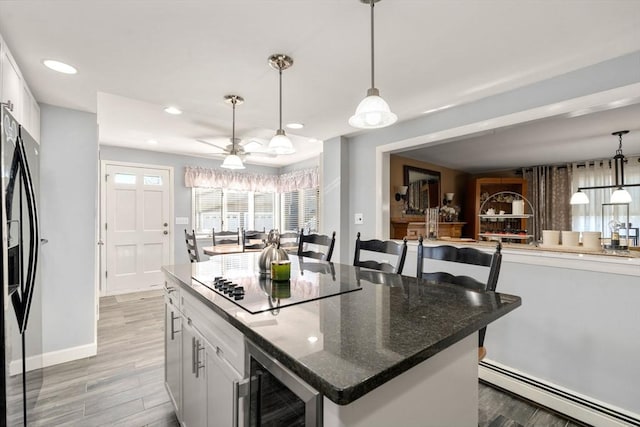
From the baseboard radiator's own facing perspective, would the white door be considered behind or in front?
in front

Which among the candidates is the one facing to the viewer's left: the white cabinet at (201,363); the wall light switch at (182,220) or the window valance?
the white cabinet

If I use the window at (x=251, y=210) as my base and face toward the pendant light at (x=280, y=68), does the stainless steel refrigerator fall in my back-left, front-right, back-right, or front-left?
front-right

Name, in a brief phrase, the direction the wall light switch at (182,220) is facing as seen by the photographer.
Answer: facing the viewer

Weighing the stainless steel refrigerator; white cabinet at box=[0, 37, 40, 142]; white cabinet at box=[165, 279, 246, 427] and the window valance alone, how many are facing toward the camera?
1

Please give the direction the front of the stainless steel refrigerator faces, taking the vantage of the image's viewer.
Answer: facing to the right of the viewer

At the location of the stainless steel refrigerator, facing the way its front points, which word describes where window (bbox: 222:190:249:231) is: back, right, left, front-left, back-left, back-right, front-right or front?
front-left

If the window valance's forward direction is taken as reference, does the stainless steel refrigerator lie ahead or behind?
ahead

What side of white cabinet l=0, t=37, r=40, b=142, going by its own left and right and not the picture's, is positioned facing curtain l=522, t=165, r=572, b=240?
front

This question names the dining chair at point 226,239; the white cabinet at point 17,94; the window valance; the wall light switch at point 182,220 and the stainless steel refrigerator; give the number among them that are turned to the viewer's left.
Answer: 0

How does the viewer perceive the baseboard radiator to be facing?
facing the viewer and to the left of the viewer

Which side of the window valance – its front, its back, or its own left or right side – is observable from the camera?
front

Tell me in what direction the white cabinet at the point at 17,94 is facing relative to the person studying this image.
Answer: facing to the right of the viewer
